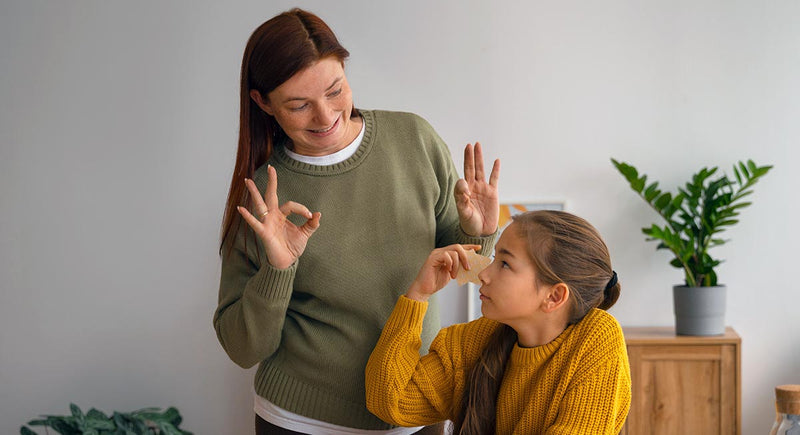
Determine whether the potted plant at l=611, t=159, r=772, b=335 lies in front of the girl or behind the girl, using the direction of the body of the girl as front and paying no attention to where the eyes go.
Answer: behind

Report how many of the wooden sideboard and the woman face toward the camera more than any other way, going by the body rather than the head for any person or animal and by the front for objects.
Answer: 2

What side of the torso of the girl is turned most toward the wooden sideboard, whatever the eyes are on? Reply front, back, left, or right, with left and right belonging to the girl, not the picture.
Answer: back

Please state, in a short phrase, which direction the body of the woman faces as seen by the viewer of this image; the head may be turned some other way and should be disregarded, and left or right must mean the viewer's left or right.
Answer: facing the viewer

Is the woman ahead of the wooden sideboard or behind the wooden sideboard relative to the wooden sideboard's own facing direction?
ahead

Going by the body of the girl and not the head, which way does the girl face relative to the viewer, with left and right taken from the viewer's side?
facing the viewer and to the left of the viewer

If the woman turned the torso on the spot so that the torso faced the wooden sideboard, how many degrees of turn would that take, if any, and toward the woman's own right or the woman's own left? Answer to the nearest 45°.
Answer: approximately 135° to the woman's own left

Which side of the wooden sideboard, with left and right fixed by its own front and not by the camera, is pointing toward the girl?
front

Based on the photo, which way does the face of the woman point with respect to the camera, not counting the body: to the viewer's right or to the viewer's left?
to the viewer's right

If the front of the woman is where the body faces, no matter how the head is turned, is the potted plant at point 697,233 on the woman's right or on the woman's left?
on the woman's left
